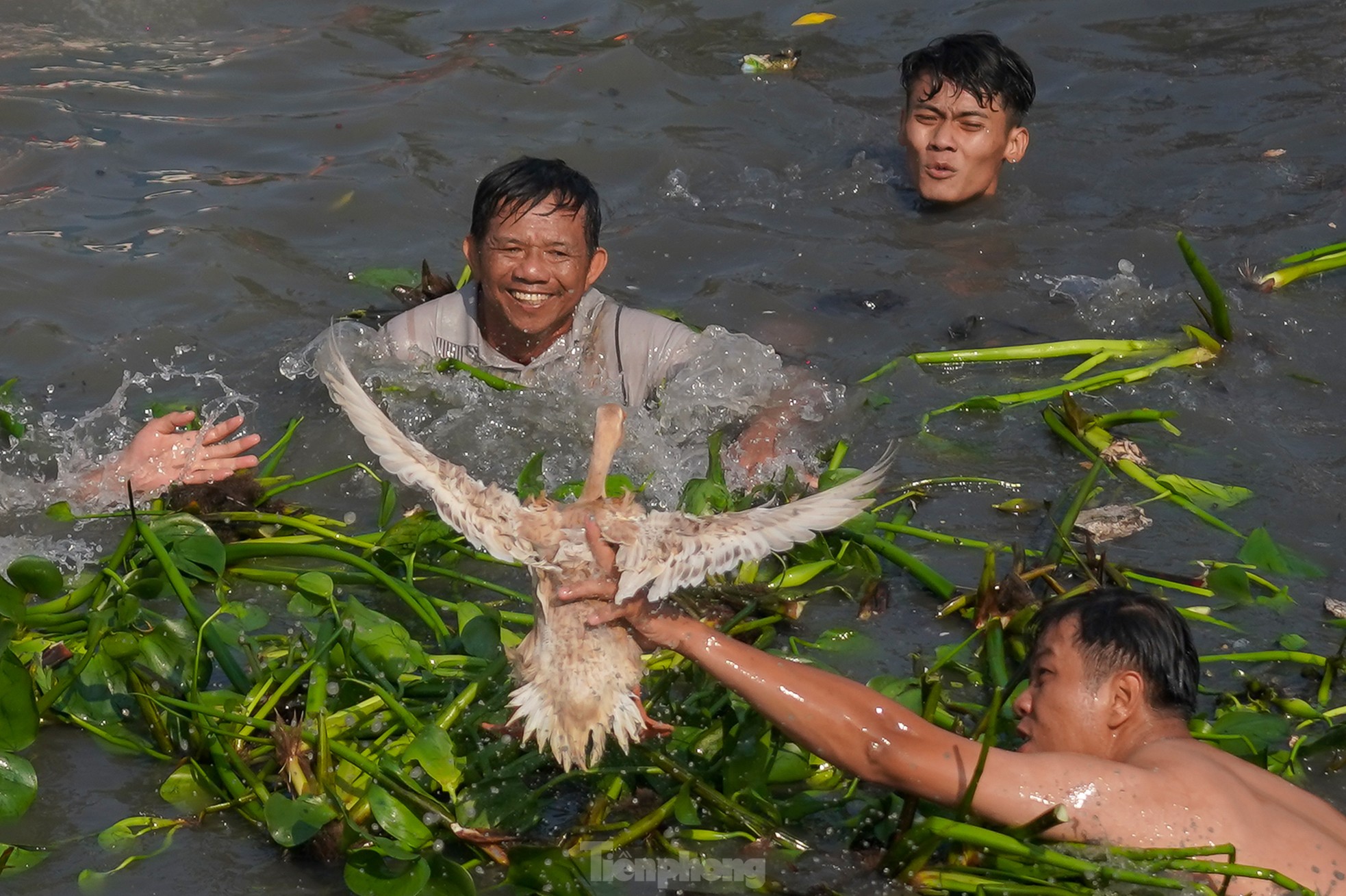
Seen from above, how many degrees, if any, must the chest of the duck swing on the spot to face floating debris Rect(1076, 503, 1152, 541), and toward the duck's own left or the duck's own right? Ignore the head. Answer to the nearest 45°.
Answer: approximately 45° to the duck's own right

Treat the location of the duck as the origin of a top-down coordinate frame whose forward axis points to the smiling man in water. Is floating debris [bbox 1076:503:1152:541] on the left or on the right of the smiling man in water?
right

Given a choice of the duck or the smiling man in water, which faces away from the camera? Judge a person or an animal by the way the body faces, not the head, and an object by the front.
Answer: the duck

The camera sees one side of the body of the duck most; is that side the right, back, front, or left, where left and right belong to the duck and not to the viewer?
back

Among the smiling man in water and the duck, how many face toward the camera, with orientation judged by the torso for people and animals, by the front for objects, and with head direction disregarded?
1

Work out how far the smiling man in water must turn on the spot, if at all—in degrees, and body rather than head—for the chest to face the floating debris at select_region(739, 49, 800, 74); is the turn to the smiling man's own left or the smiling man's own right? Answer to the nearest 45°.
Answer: approximately 180°

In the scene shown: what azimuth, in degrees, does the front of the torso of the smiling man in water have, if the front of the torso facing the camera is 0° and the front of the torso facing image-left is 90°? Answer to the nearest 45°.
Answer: approximately 0°

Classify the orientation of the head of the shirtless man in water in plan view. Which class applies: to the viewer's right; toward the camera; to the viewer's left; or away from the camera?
to the viewer's left

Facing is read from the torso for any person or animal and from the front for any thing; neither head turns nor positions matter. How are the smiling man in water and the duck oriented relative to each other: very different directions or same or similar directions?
very different directions

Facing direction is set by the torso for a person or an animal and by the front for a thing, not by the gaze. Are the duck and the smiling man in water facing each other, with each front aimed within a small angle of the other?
yes

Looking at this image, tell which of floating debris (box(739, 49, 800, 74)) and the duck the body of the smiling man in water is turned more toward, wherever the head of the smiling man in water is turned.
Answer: the duck
